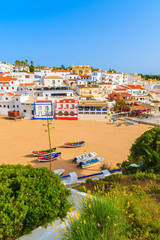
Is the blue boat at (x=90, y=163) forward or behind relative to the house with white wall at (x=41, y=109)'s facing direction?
forward

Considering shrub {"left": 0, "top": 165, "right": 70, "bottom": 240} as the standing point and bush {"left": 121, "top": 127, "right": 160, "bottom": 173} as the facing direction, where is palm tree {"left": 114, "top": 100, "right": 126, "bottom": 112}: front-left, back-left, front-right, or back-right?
front-left

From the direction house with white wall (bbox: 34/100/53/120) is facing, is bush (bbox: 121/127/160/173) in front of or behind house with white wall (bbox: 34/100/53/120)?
in front

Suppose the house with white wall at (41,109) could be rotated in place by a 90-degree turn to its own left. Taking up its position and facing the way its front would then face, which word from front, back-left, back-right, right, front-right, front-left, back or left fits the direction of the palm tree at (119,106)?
front

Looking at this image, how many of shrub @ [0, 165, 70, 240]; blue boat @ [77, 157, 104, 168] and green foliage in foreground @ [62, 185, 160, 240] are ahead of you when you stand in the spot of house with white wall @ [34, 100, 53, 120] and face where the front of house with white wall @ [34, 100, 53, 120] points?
3

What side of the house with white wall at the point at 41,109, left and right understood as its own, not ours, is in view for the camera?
front

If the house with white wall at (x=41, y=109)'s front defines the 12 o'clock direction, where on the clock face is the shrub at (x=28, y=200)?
The shrub is roughly at 12 o'clock from the house with white wall.

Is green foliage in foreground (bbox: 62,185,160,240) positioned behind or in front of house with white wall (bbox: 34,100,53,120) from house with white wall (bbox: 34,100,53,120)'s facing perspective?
in front
